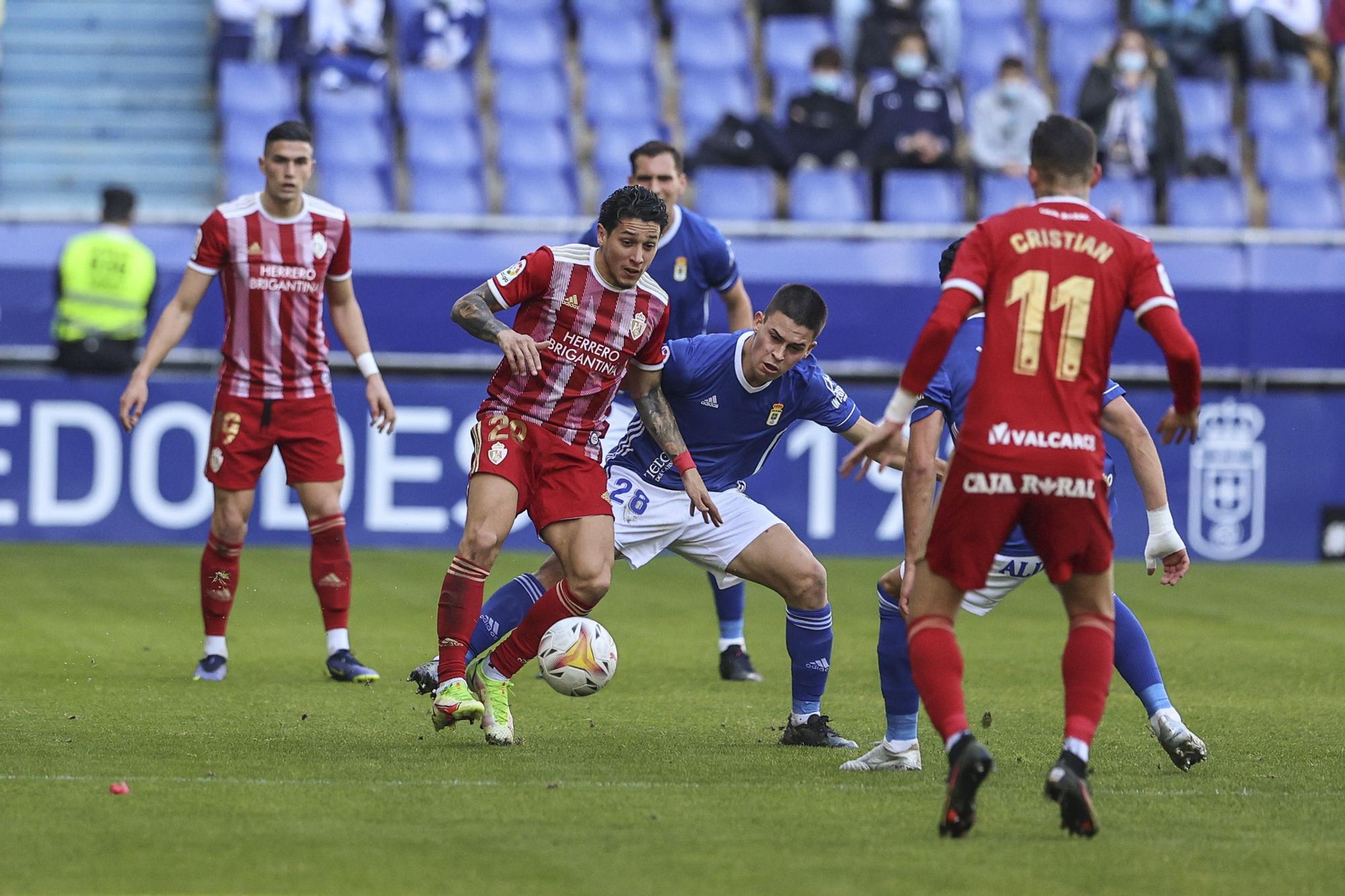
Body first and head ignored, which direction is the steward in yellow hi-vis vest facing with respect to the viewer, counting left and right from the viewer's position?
facing away from the viewer

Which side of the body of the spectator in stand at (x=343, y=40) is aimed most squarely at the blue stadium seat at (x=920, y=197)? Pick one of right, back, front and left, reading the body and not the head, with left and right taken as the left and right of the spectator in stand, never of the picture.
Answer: left

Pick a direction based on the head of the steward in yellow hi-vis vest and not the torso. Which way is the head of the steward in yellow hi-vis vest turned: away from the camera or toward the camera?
away from the camera

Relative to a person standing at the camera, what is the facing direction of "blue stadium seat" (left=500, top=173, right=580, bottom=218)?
facing the viewer

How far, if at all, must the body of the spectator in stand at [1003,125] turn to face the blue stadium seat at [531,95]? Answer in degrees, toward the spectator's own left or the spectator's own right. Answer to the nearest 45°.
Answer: approximately 90° to the spectator's own right

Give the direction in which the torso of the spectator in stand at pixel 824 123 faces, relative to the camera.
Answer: toward the camera

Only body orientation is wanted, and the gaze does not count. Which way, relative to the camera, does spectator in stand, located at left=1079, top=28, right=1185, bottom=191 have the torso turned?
toward the camera

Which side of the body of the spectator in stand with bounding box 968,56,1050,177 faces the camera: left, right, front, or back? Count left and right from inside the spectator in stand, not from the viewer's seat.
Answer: front
